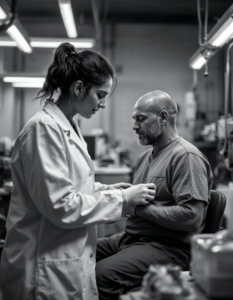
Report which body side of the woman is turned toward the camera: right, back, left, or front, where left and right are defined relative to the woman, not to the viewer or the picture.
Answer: right

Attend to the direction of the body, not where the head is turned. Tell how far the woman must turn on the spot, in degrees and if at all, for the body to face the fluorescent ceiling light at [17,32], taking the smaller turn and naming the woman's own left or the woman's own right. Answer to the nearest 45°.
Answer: approximately 90° to the woman's own left

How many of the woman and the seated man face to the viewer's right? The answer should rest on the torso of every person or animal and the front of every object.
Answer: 1

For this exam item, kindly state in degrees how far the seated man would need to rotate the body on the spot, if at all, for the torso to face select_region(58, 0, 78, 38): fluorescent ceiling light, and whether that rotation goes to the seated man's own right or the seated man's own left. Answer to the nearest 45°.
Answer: approximately 90° to the seated man's own right

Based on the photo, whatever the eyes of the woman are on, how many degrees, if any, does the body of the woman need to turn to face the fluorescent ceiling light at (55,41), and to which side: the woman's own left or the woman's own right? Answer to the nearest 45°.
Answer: approximately 90° to the woman's own left

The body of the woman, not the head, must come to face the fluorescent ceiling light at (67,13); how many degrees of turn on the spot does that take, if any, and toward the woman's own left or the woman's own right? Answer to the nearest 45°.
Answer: approximately 90° to the woman's own left

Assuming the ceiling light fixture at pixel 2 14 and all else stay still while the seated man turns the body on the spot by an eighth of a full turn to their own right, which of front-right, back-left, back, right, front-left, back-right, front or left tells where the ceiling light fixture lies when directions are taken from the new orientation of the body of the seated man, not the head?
front-right
